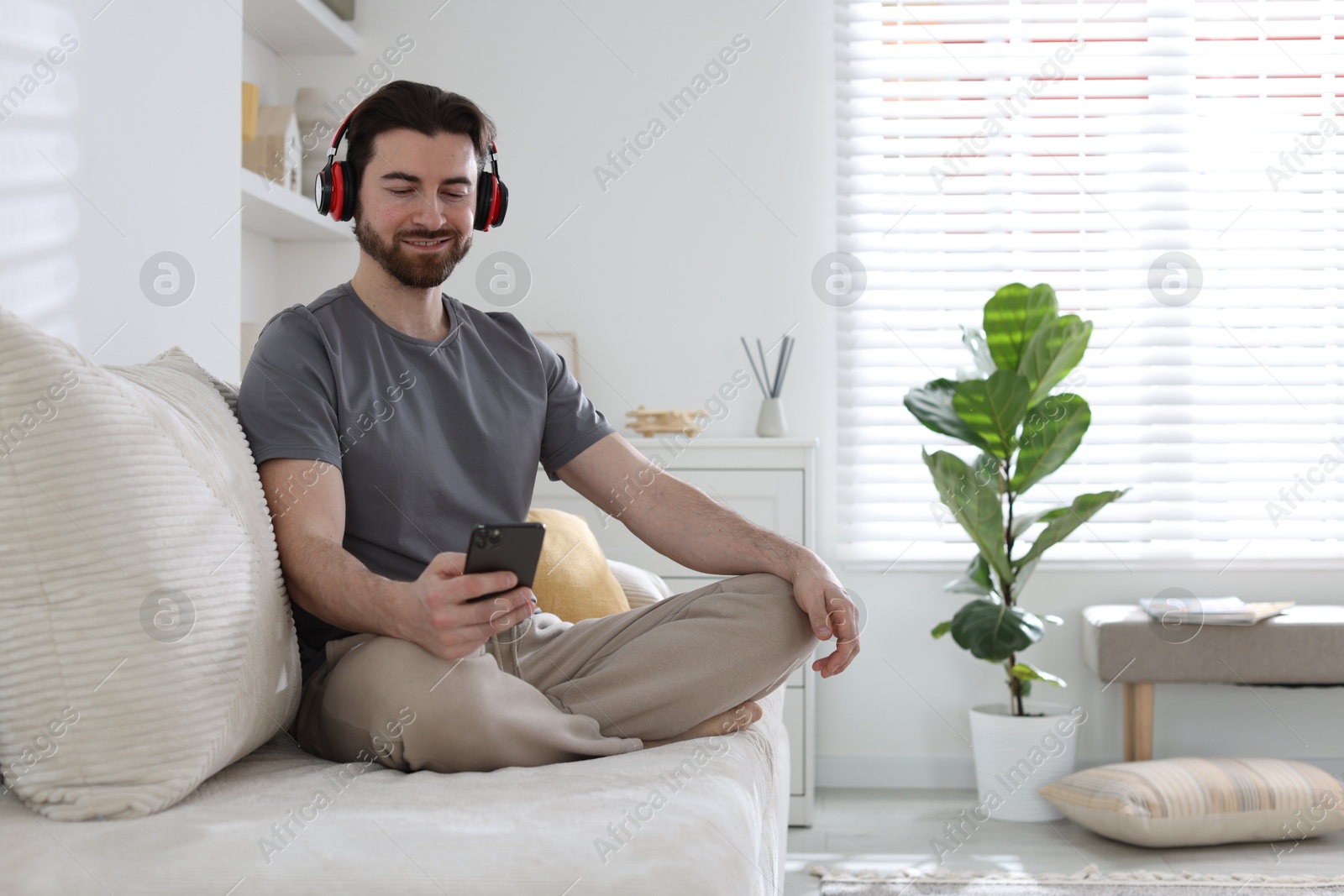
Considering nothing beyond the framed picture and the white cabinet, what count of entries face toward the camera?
2

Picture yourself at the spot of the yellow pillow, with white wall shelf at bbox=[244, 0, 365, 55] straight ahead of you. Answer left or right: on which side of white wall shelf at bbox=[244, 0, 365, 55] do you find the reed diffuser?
right

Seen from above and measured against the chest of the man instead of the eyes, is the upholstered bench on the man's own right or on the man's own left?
on the man's own left

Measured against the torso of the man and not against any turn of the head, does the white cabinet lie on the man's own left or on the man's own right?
on the man's own left

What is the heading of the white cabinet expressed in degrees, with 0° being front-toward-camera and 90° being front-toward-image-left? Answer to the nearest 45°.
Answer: approximately 0°

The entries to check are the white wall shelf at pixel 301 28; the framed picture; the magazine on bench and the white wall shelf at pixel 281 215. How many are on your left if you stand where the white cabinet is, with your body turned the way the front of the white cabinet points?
1

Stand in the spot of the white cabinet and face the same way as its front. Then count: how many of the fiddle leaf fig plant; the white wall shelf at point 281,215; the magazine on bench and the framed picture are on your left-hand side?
2

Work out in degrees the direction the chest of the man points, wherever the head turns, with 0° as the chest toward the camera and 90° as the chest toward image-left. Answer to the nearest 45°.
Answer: approximately 315°

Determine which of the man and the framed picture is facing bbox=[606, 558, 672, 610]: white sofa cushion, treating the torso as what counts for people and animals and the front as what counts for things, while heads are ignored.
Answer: the framed picture

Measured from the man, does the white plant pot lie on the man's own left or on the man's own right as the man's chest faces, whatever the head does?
on the man's own left

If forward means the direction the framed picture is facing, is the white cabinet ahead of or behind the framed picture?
ahead

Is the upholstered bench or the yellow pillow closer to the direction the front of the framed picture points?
the yellow pillow

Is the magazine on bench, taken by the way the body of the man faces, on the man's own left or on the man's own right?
on the man's own left

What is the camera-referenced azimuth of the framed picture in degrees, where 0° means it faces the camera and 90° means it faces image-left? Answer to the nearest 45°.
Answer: approximately 0°
